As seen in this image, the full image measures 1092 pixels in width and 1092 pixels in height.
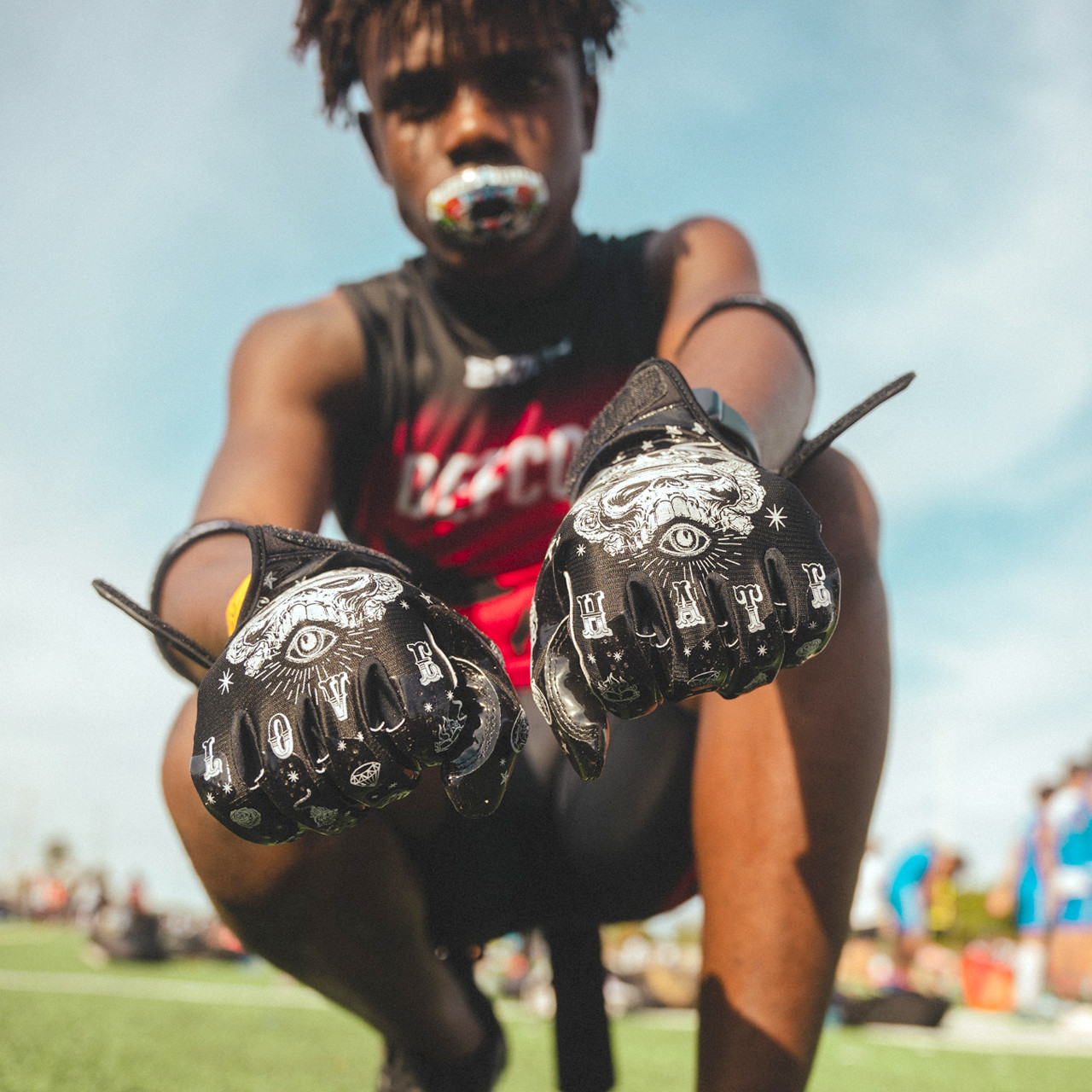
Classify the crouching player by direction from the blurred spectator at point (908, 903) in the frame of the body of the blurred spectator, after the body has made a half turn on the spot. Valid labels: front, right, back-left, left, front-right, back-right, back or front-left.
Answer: left

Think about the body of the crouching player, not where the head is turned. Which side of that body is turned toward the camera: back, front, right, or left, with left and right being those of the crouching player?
front

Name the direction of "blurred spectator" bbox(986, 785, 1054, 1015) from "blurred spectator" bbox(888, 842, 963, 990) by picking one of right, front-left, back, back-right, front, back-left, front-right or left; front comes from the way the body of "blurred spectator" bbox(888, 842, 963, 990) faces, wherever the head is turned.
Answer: front-right

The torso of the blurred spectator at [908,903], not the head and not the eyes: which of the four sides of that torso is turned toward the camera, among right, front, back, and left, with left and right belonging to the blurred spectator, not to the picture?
right
